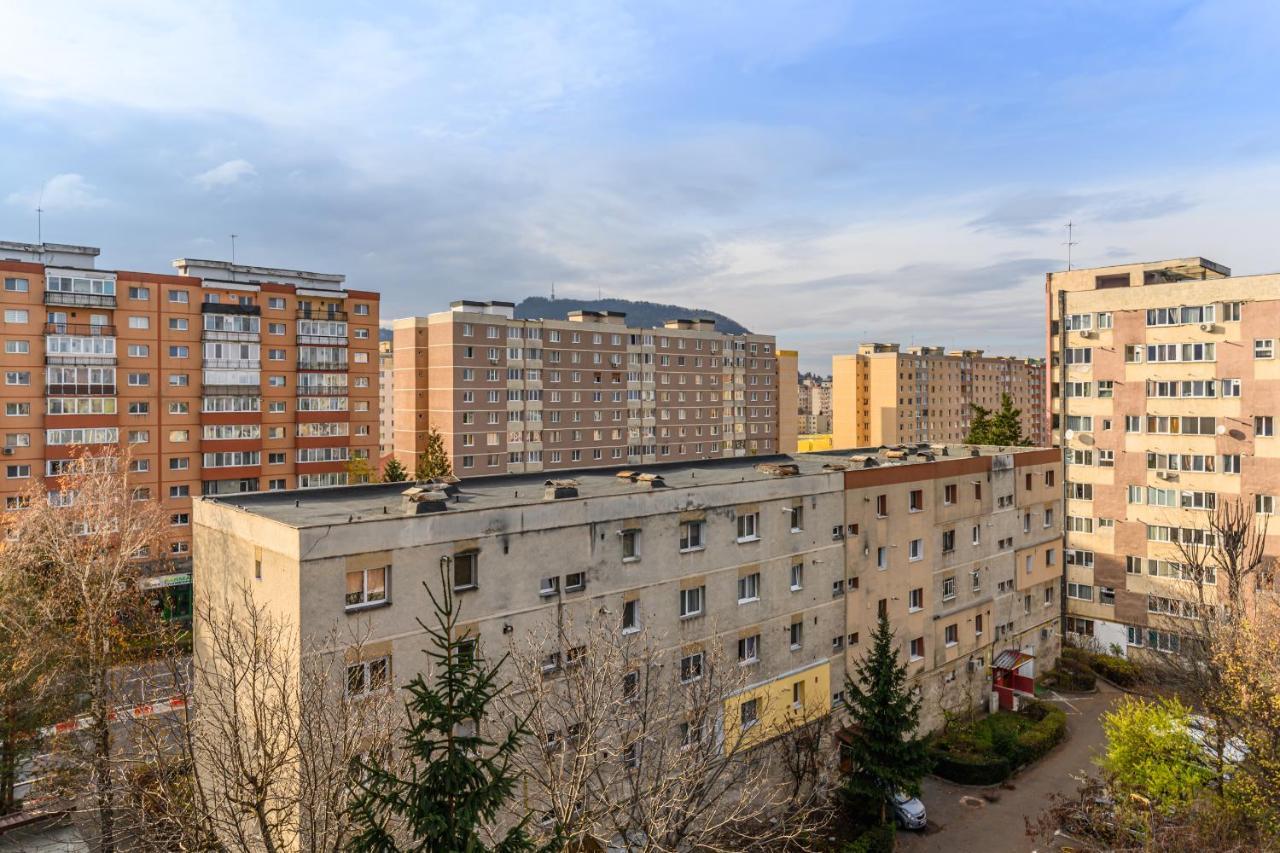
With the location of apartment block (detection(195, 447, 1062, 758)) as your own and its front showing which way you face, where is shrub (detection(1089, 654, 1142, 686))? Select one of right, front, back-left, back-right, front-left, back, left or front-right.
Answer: left

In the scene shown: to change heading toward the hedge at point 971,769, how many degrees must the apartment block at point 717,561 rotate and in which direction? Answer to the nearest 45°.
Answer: approximately 90° to its left
